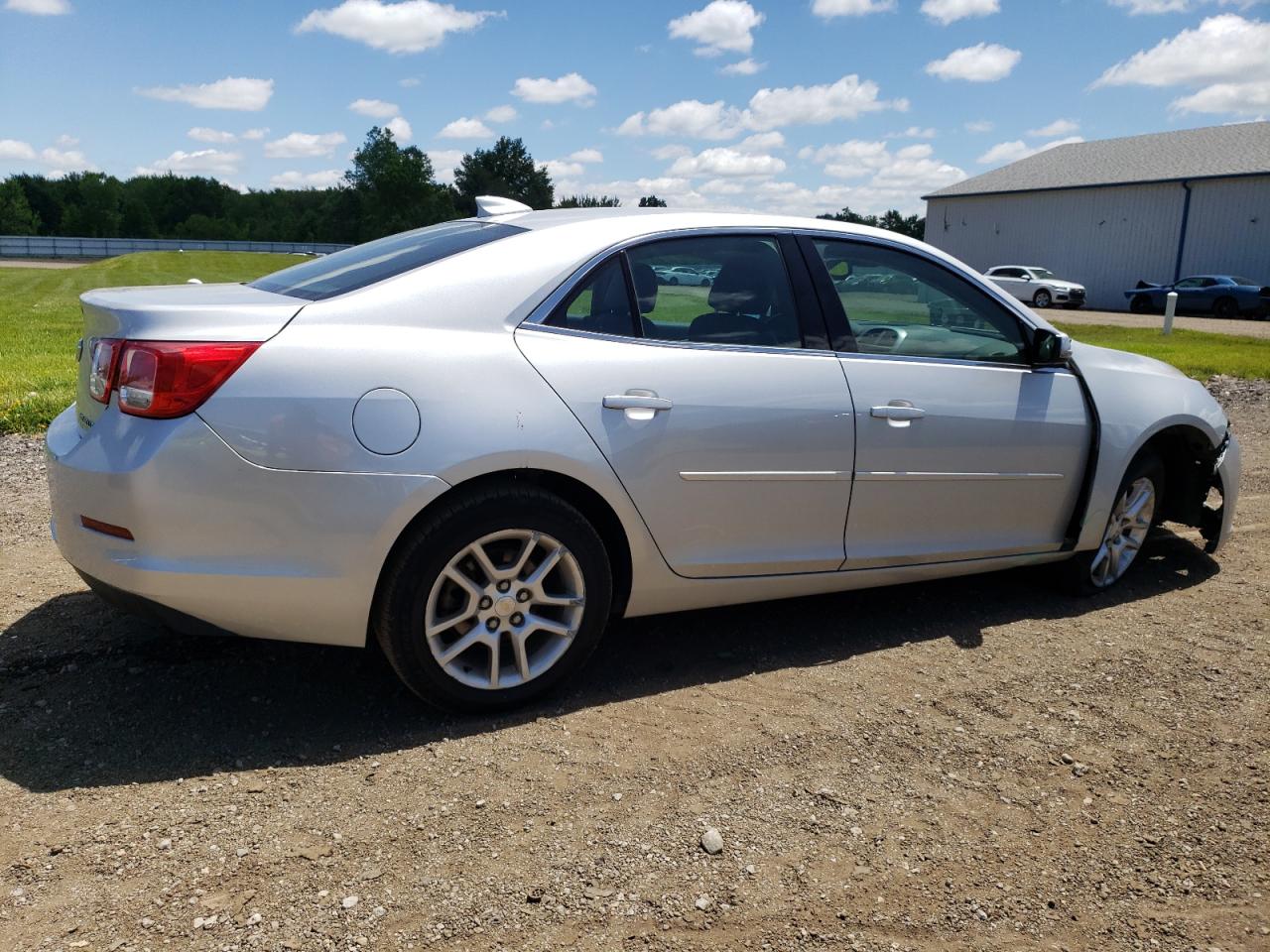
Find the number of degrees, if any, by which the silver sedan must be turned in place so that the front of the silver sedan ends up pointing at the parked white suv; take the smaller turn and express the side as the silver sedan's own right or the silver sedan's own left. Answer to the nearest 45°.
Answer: approximately 45° to the silver sedan's own left

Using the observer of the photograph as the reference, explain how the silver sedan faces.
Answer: facing away from the viewer and to the right of the viewer

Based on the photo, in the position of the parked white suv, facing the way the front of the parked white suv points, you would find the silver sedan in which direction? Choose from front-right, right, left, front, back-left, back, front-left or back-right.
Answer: front-right

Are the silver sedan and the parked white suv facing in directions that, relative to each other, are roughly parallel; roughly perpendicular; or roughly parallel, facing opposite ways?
roughly perpendicular
